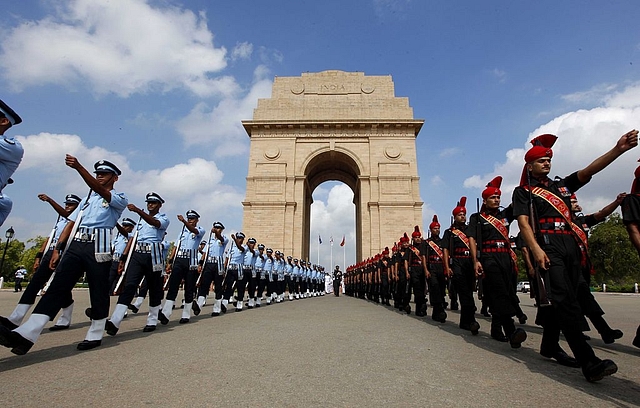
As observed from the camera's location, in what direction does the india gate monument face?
facing the viewer

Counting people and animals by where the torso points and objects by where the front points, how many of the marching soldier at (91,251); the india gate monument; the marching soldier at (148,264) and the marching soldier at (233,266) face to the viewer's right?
0

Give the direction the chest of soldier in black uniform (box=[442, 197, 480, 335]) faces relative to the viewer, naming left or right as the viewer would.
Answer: facing the viewer and to the right of the viewer

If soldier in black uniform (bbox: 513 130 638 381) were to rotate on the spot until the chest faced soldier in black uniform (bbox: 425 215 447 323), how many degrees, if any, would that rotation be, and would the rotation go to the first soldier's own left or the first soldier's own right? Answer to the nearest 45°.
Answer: approximately 180°

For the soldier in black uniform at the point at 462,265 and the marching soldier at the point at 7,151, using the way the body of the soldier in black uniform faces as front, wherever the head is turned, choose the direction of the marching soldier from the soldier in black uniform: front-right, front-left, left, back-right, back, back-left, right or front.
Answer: right

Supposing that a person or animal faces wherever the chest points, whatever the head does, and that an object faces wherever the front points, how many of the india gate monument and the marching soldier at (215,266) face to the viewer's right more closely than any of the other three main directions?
0

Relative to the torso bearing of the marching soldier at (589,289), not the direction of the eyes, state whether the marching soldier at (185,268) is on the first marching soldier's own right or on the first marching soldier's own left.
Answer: on the first marching soldier's own right

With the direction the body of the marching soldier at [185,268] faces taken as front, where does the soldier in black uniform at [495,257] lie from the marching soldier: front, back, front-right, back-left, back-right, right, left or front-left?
left

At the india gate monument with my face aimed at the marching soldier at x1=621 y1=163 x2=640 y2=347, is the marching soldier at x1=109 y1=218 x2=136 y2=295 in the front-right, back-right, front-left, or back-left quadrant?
front-right

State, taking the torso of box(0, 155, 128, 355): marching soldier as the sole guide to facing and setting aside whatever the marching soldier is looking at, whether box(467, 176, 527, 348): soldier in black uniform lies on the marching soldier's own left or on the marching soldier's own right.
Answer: on the marching soldier's own left

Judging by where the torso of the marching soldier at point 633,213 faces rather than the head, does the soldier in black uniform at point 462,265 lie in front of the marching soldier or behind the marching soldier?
behind

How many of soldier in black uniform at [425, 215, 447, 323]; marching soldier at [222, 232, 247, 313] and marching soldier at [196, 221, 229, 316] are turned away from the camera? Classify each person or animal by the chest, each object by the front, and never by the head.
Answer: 0

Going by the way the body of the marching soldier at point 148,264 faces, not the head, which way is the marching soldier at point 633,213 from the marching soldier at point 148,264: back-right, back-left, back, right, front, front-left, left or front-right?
left

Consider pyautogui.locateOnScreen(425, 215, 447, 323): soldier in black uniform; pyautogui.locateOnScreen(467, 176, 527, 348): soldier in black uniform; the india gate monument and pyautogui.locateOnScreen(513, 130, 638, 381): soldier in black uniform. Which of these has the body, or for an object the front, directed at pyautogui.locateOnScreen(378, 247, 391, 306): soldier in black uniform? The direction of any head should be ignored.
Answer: the india gate monument

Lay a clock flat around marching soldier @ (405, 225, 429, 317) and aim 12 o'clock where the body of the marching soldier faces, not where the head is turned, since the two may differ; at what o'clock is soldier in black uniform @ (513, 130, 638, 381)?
The soldier in black uniform is roughly at 1 o'clock from the marching soldier.

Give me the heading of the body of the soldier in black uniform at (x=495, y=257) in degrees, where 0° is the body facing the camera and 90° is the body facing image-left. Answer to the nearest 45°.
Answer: approximately 315°

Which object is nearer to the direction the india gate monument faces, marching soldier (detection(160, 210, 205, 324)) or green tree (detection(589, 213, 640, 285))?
the marching soldier

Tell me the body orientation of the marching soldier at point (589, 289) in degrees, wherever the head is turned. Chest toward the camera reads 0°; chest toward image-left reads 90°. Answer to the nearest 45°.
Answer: approximately 315°

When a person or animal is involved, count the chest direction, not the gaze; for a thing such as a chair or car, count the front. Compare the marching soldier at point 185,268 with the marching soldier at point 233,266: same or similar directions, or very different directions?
same or similar directions

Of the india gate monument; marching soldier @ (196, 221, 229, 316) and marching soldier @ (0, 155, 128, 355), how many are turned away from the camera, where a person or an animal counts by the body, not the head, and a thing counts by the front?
0

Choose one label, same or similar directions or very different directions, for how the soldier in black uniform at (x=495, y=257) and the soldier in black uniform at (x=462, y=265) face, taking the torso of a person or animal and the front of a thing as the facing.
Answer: same or similar directions
